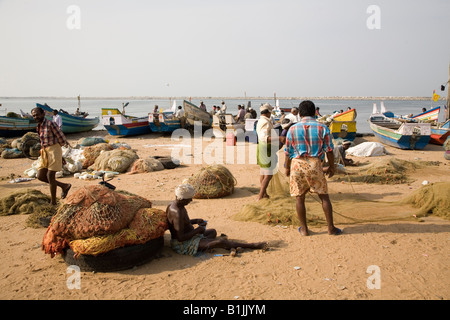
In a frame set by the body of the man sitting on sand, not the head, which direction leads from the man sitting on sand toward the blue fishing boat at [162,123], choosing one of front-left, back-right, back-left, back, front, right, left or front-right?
left

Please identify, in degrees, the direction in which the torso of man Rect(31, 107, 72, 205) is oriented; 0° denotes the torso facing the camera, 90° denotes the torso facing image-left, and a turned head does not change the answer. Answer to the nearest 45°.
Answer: approximately 45°

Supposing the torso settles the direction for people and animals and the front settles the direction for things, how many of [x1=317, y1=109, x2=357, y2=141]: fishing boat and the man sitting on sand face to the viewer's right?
1

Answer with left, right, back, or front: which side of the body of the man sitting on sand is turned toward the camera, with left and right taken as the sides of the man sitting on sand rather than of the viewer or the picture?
right

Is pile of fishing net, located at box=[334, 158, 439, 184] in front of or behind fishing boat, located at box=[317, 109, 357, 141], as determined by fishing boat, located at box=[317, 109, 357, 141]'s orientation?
behind

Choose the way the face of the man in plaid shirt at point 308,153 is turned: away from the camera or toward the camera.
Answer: away from the camera

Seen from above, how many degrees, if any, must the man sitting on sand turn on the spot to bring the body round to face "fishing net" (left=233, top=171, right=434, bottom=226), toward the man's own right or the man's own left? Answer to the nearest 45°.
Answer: approximately 45° to the man's own left

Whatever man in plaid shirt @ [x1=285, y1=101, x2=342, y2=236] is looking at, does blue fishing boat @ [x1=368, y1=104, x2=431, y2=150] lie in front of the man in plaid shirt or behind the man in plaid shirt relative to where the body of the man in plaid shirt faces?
in front

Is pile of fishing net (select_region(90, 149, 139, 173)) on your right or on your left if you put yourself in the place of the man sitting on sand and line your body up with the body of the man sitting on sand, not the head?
on your left

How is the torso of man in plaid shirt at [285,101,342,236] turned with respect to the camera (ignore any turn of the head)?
away from the camera
